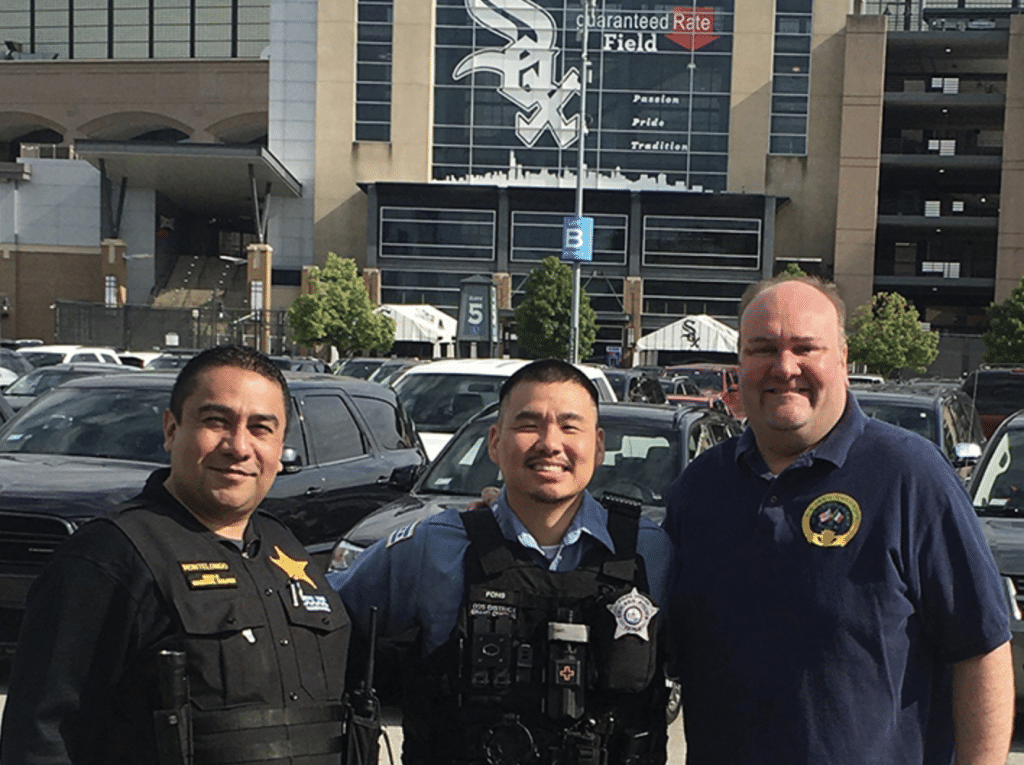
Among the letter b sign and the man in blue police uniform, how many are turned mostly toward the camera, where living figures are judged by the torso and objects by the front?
2

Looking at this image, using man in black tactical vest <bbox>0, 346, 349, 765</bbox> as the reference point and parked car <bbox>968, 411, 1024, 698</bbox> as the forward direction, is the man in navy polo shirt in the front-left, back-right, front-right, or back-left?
front-right

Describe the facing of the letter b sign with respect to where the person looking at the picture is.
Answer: facing the viewer

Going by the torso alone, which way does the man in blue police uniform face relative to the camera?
toward the camera

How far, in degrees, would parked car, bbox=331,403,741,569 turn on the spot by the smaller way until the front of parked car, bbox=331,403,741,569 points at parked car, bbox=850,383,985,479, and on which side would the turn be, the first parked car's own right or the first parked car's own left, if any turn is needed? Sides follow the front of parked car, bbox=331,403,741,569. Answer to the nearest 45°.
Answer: approximately 180°

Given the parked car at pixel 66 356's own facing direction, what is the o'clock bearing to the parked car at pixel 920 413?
the parked car at pixel 920 413 is roughly at 10 o'clock from the parked car at pixel 66 356.

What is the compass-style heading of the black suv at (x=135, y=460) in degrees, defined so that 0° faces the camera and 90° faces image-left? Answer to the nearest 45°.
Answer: approximately 45°

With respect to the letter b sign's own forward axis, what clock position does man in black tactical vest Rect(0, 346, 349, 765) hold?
The man in black tactical vest is roughly at 12 o'clock from the letter b sign.

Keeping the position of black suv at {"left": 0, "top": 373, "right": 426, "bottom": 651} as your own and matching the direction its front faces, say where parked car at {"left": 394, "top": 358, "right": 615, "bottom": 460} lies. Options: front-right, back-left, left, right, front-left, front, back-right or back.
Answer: back

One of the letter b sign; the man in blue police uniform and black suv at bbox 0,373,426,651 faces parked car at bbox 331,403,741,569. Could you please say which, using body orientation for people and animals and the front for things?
the letter b sign

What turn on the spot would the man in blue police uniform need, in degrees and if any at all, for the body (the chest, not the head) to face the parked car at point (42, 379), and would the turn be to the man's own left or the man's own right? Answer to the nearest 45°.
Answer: approximately 135° to the man's own right
